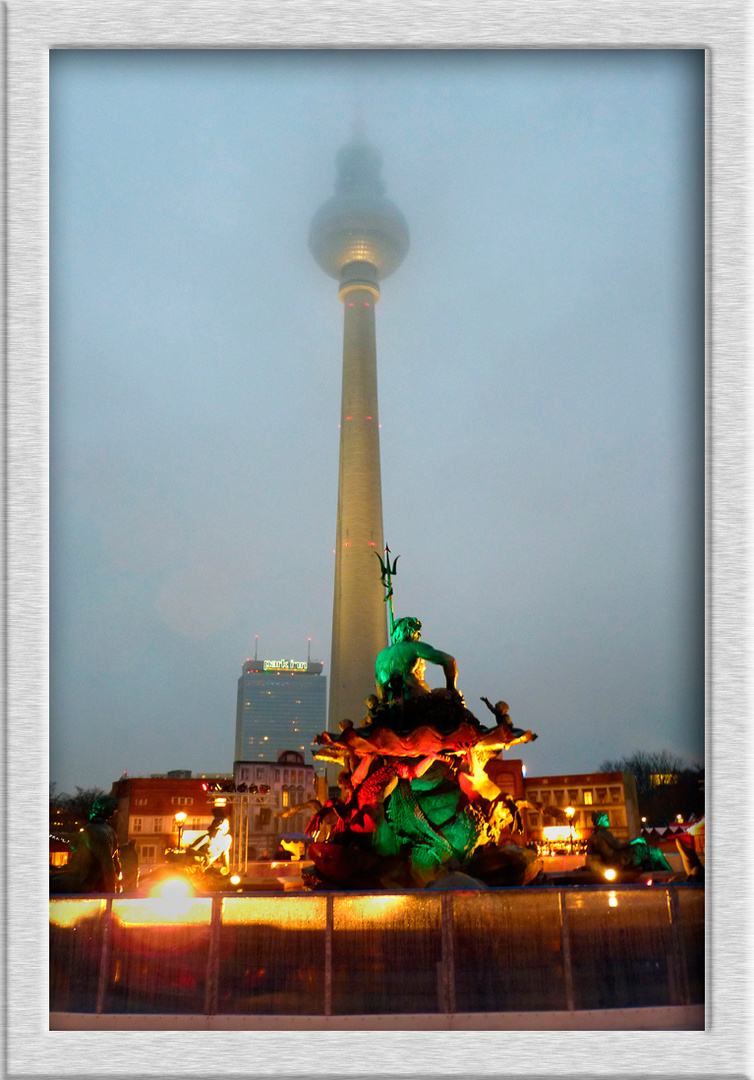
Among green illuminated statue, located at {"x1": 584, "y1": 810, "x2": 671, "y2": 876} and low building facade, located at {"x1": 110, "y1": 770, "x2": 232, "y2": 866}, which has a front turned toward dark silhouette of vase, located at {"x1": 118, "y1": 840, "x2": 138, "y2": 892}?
the low building facade

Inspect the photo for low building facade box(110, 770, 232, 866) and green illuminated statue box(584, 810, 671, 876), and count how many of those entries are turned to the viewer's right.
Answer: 1

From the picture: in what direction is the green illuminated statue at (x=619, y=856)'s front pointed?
to the viewer's right

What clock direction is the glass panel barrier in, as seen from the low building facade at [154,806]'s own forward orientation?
The glass panel barrier is roughly at 12 o'clock from the low building facade.

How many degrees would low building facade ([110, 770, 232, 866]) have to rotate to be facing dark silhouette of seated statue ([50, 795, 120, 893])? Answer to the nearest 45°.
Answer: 0° — it already faces them

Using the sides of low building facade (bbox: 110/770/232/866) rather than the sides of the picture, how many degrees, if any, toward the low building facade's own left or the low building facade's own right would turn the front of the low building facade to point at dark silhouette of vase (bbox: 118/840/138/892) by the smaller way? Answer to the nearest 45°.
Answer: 0° — it already faces them

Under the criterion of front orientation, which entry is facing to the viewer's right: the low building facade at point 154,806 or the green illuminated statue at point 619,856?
the green illuminated statue

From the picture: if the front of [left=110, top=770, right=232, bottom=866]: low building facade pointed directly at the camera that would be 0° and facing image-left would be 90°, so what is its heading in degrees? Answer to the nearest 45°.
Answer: approximately 0°

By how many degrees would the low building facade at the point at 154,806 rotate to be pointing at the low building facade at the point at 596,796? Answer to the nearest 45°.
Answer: approximately 90° to its left

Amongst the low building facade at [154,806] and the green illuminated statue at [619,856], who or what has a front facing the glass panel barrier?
the low building facade
